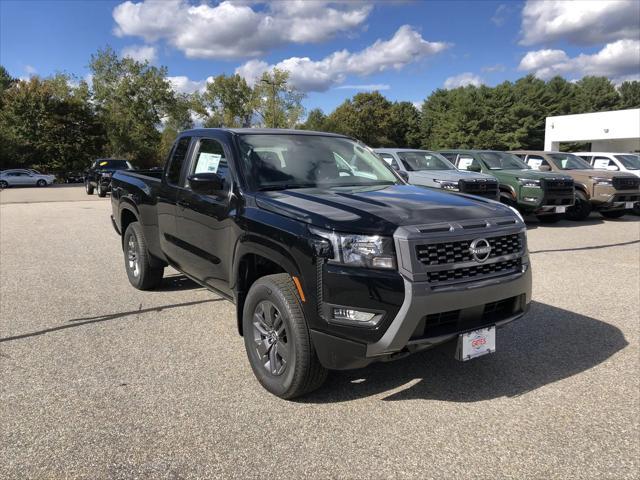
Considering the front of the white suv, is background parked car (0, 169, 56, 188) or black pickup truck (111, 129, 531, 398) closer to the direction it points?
the black pickup truck

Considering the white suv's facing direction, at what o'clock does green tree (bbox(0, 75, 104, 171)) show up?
The green tree is roughly at 5 o'clock from the white suv.

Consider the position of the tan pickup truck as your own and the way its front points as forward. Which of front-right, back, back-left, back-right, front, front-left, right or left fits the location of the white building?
back-left

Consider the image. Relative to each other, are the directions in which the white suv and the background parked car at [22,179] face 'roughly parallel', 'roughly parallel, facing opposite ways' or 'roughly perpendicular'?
roughly perpendicular

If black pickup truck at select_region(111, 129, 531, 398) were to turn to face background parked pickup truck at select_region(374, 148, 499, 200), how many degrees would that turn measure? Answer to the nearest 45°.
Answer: approximately 135° to its left

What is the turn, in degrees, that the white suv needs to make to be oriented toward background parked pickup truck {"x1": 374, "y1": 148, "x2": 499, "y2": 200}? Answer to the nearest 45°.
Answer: approximately 90° to its right

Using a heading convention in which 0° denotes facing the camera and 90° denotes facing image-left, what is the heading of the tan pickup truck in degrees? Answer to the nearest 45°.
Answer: approximately 315°

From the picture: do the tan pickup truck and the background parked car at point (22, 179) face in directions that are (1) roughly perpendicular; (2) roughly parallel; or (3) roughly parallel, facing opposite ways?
roughly perpendicular

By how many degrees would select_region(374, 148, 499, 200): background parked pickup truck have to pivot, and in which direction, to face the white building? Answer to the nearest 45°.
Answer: approximately 135° to its left
